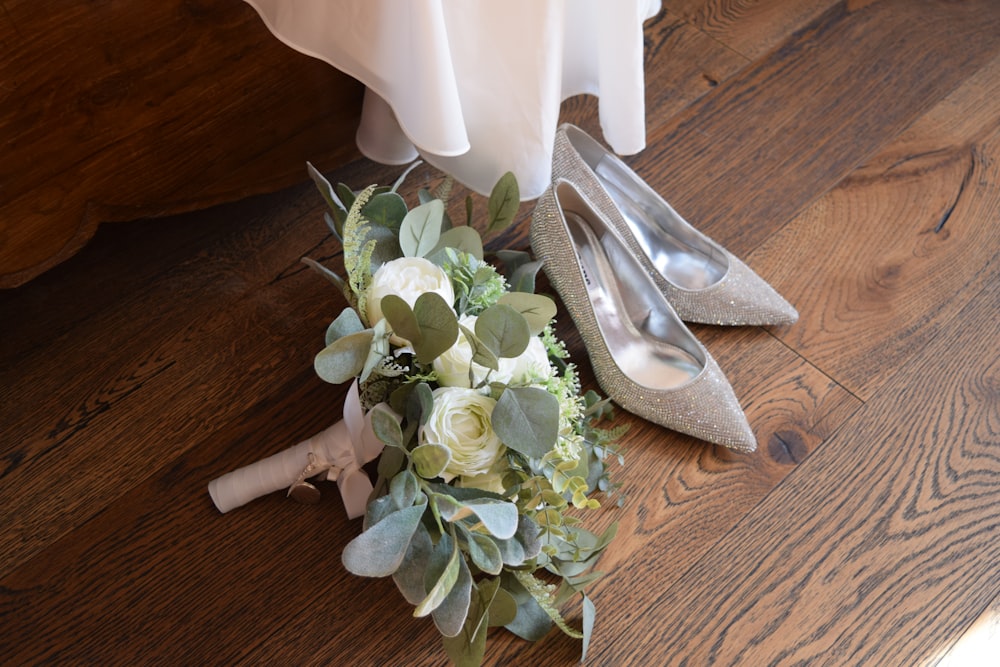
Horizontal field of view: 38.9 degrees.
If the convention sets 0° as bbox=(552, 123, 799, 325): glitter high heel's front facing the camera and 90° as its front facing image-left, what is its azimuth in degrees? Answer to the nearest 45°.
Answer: approximately 315°
